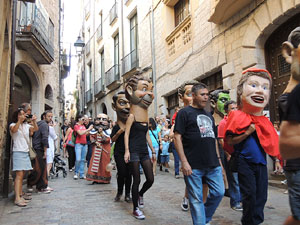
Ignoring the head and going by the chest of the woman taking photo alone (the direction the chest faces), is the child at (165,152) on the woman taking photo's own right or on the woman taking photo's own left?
on the woman taking photo's own left

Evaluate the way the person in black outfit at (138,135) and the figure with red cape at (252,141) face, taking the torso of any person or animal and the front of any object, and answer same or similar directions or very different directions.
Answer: same or similar directions

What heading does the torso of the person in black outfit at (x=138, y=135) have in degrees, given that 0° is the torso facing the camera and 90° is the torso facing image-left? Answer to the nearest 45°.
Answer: approximately 315°

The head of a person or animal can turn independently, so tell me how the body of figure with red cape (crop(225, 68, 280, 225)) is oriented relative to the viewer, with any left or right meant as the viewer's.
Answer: facing the viewer and to the right of the viewer

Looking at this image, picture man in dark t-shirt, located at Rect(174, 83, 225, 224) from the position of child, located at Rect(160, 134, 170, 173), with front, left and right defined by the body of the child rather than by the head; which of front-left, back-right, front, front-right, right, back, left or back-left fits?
front

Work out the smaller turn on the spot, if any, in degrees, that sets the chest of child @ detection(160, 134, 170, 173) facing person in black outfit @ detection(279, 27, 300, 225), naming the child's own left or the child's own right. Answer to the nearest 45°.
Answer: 0° — they already face them

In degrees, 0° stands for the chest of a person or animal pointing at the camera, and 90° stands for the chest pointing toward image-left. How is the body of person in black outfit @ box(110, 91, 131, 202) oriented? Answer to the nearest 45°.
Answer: approximately 315°

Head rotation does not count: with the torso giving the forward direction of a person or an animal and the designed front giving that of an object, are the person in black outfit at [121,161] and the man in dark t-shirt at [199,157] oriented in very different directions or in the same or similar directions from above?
same or similar directions

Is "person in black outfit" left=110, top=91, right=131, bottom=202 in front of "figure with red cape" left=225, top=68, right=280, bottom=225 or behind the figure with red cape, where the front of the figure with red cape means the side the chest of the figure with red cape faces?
behind

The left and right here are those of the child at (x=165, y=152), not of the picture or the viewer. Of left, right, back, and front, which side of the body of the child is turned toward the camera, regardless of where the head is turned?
front

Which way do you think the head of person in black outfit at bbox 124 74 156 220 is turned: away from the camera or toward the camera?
toward the camera

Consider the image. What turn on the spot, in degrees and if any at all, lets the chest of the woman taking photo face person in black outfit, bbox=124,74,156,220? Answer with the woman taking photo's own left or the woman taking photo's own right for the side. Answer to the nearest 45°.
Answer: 0° — they already face them
